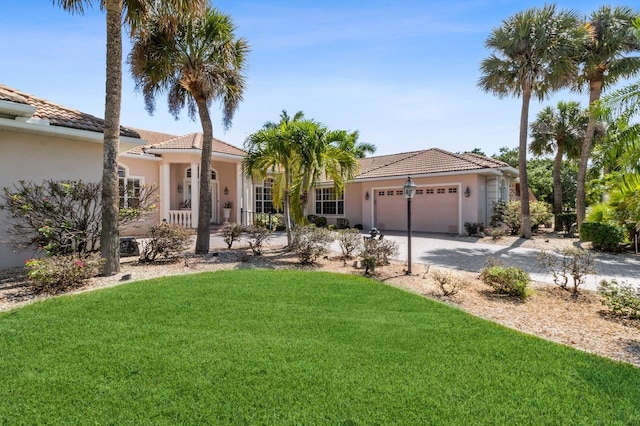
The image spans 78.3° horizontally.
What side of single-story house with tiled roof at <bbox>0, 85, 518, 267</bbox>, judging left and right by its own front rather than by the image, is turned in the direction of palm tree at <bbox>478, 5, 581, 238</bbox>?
left

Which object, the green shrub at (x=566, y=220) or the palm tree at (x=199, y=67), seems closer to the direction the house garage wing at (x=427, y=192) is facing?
the palm tree

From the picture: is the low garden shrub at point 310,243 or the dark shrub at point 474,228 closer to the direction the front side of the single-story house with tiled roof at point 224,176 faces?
the low garden shrub

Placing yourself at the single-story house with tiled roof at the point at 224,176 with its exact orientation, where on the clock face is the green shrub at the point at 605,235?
The green shrub is roughly at 10 o'clock from the single-story house with tiled roof.

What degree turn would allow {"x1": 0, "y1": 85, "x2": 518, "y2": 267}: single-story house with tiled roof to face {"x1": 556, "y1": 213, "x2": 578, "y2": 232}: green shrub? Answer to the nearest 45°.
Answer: approximately 90° to its left

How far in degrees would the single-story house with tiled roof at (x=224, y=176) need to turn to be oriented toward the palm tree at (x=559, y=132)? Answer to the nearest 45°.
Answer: approximately 90° to its left

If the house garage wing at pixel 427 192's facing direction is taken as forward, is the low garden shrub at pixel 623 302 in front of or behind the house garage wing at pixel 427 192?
in front

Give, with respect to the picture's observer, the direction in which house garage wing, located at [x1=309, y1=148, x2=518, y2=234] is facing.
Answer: facing the viewer
